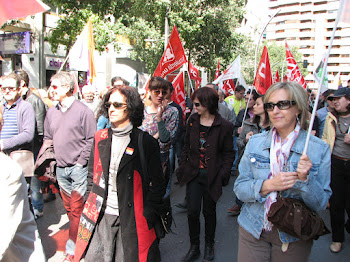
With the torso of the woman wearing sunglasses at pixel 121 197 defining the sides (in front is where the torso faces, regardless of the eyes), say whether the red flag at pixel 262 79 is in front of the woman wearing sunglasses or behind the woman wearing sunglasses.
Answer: behind

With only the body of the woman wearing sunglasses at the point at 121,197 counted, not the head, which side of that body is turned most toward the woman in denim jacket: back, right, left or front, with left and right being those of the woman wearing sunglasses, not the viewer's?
left

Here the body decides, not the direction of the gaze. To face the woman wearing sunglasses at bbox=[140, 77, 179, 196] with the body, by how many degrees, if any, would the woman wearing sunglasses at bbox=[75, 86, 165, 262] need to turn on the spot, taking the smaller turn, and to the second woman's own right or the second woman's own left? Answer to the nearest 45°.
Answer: approximately 135° to the second woman's own right

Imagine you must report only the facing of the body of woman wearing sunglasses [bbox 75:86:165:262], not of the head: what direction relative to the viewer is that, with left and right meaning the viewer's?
facing the viewer and to the left of the viewer

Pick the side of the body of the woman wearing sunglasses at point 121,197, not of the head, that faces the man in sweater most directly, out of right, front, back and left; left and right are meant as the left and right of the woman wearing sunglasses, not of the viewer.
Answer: right

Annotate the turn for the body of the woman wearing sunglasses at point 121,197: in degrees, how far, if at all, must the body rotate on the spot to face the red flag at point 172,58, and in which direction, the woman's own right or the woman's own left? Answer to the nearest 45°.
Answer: approximately 135° to the woman's own right
